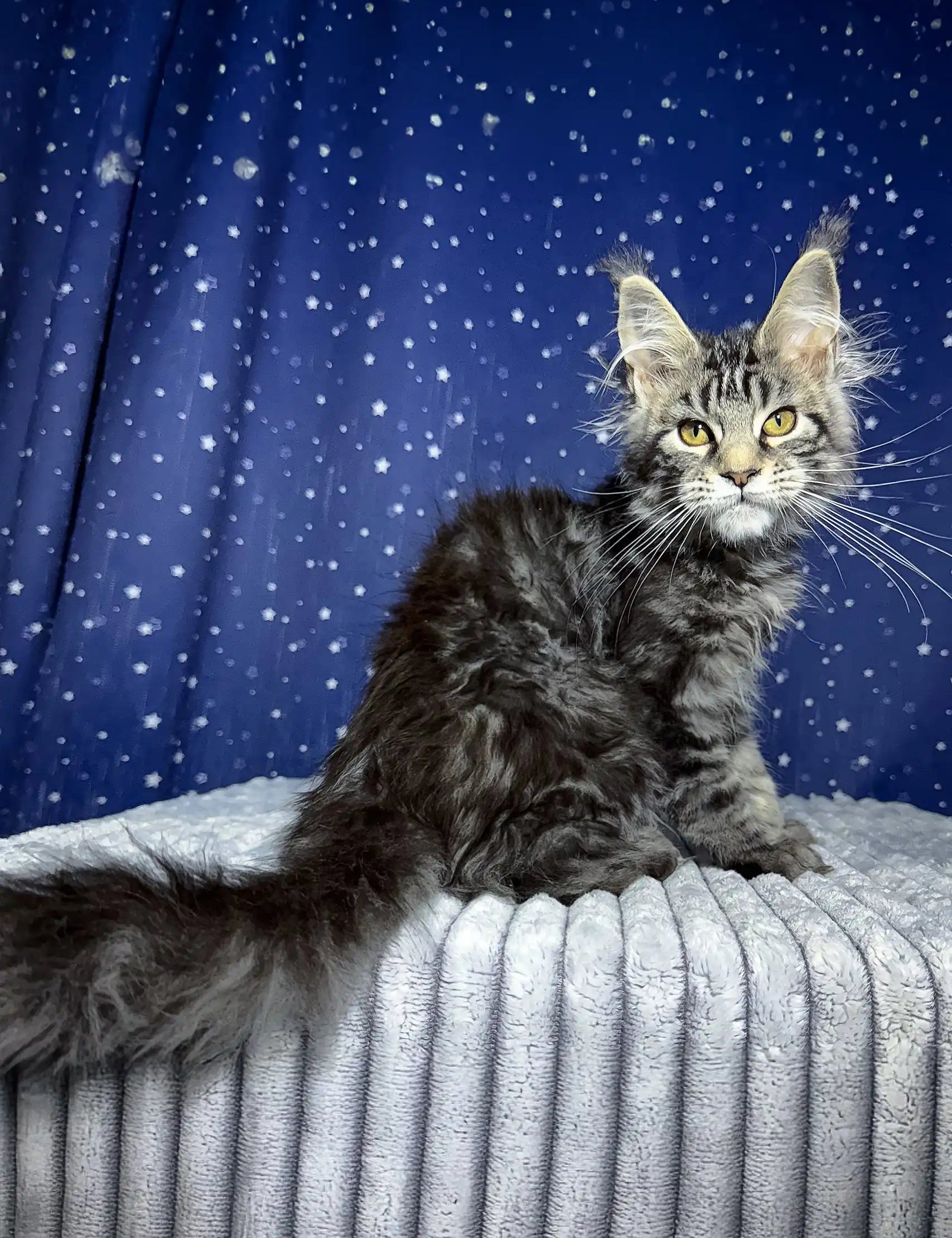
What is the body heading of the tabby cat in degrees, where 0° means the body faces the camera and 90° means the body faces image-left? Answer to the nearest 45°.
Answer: approximately 270°
